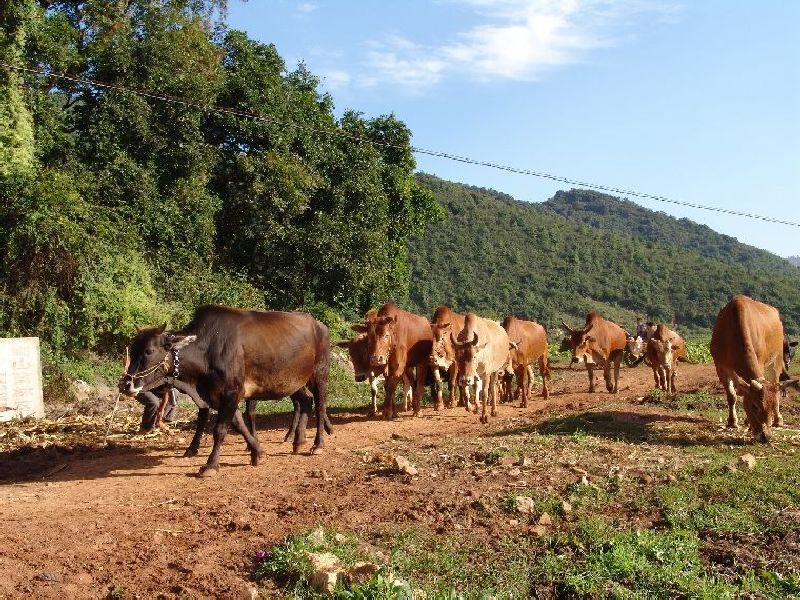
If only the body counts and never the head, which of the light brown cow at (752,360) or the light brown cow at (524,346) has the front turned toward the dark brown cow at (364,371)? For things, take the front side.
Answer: the light brown cow at (524,346)

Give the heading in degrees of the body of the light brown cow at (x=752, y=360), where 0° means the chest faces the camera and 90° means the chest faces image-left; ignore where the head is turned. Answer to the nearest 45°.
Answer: approximately 0°

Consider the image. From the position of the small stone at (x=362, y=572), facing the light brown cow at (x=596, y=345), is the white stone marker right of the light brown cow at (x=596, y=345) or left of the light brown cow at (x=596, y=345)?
left

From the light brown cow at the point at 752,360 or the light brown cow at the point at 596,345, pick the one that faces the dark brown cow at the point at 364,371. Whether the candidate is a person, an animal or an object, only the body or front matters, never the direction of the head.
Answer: the light brown cow at the point at 596,345
